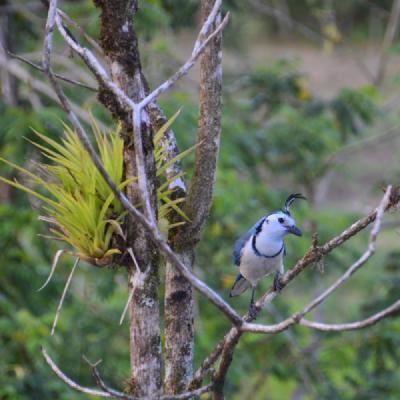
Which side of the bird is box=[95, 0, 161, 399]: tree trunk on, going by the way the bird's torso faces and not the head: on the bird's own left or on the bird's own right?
on the bird's own right

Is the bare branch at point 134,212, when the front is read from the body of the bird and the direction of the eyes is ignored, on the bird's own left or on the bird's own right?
on the bird's own right

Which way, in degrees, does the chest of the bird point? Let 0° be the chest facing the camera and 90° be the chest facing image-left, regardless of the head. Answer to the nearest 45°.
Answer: approximately 315°

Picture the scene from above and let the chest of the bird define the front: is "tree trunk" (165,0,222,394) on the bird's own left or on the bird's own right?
on the bird's own right
